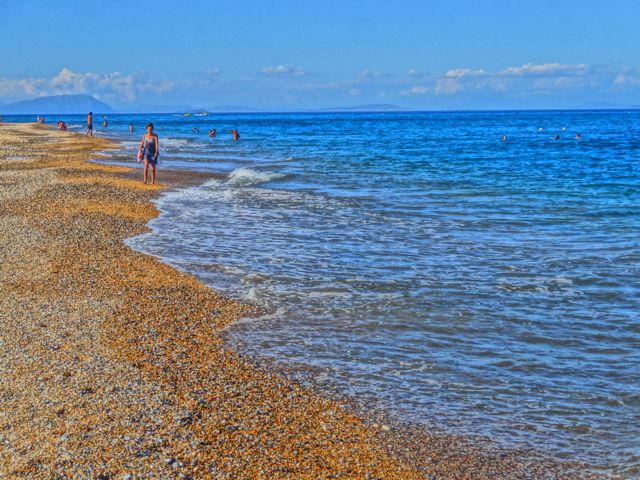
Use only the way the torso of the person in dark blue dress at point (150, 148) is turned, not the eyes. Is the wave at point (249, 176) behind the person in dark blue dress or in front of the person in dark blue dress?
behind

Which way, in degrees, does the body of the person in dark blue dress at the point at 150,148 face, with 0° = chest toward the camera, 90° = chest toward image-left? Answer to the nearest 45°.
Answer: approximately 0°
